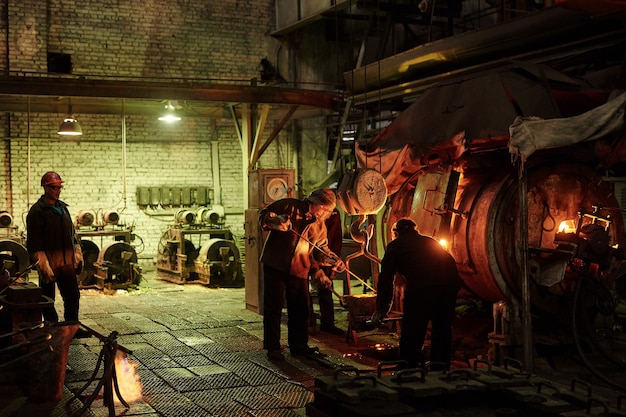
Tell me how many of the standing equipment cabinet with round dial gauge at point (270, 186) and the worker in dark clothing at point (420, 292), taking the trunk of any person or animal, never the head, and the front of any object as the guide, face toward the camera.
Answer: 1

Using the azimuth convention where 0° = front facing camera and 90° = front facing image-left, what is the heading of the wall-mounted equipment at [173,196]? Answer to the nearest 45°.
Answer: approximately 0°

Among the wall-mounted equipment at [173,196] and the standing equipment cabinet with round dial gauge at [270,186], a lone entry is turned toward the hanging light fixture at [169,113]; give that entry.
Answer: the wall-mounted equipment at [173,196]

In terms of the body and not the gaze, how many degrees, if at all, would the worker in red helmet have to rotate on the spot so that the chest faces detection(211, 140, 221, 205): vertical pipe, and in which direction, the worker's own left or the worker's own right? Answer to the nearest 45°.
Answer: approximately 90° to the worker's own left

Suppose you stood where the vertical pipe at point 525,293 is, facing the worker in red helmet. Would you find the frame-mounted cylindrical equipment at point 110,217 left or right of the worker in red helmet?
right

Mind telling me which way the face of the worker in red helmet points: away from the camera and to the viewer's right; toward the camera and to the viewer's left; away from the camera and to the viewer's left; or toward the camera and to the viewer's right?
toward the camera and to the viewer's right

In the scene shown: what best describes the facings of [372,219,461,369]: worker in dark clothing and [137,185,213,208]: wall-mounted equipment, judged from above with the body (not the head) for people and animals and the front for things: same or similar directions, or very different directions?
very different directions

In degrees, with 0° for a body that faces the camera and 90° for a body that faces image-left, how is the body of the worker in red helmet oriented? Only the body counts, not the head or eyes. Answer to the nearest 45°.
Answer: approximately 315°

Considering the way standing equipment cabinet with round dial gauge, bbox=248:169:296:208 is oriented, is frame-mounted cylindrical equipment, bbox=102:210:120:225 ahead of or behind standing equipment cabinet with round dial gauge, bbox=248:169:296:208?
behind

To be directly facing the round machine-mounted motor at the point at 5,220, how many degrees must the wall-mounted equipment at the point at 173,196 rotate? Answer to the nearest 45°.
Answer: approximately 45° to its right
